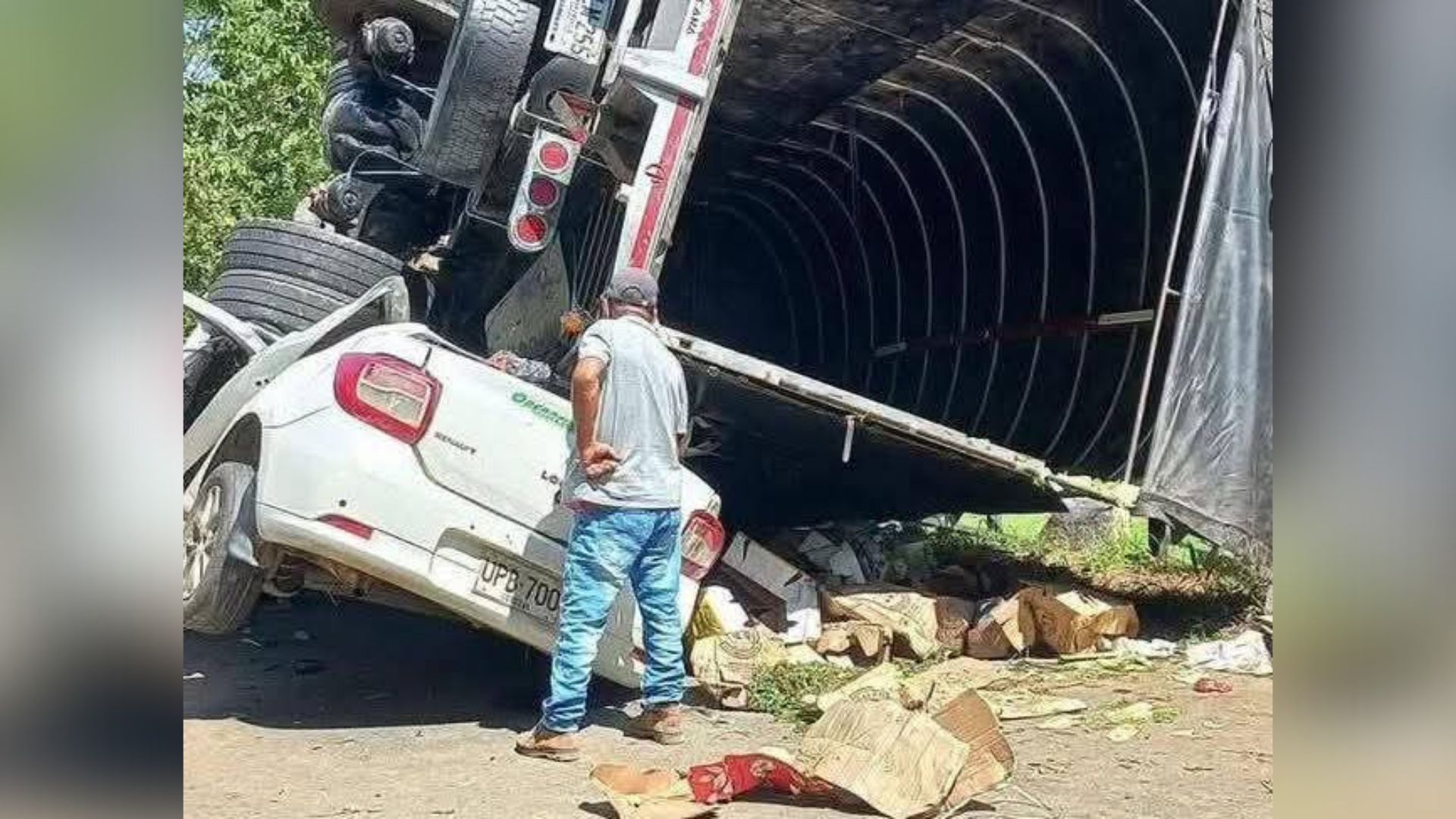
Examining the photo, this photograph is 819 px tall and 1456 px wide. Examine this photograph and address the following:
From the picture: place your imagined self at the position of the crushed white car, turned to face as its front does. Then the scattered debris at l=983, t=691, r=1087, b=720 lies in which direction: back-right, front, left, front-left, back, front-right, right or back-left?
back-right

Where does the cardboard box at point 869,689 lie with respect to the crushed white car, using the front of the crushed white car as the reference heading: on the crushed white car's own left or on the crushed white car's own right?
on the crushed white car's own right

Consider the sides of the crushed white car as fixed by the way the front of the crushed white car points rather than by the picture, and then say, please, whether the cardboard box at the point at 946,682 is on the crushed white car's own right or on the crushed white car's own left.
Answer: on the crushed white car's own right

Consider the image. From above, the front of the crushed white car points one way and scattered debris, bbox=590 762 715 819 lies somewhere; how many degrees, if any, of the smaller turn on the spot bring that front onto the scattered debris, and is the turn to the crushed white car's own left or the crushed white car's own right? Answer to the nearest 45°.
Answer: approximately 180°

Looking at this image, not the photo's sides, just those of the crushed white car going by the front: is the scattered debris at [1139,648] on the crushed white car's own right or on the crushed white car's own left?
on the crushed white car's own right

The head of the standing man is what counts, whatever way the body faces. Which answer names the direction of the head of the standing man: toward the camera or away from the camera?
away from the camera

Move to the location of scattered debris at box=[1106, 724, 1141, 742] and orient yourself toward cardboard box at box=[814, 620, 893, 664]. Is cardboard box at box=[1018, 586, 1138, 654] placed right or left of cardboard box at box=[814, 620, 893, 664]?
right

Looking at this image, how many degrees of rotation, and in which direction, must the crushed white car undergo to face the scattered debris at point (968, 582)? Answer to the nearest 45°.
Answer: approximately 90° to its right

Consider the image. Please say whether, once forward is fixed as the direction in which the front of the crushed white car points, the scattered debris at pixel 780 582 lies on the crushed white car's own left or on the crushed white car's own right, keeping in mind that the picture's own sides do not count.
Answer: on the crushed white car's own right

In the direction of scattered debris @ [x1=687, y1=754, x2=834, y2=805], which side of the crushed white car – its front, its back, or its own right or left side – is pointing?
back

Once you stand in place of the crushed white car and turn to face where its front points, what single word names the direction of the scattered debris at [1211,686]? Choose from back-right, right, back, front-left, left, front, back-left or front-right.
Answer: back-right

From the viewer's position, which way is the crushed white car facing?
facing away from the viewer and to the left of the viewer
